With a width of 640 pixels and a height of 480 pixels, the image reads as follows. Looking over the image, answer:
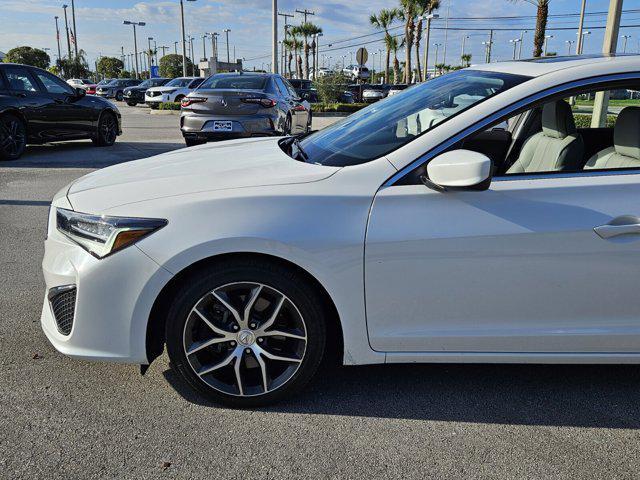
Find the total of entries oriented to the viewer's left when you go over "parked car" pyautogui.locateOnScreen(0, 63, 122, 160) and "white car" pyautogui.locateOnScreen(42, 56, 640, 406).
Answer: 1

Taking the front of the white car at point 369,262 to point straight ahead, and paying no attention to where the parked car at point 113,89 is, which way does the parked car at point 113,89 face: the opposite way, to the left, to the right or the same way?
to the left

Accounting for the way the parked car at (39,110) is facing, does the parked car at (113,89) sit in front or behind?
in front

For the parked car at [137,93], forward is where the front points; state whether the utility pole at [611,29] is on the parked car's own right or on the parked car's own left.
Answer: on the parked car's own left

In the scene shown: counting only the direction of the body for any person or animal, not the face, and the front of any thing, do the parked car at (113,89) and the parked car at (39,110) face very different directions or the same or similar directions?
very different directions

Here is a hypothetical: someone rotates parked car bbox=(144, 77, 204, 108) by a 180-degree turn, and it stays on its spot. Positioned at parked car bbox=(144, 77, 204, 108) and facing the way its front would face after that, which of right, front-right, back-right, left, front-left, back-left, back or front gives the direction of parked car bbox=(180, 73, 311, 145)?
back-right

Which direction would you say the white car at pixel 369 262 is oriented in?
to the viewer's left

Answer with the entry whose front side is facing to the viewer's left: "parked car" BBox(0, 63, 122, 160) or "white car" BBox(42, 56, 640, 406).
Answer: the white car

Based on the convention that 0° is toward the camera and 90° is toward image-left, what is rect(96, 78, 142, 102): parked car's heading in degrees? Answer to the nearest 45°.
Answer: approximately 45°

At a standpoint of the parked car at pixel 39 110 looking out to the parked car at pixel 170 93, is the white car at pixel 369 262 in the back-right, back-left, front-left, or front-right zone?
back-right

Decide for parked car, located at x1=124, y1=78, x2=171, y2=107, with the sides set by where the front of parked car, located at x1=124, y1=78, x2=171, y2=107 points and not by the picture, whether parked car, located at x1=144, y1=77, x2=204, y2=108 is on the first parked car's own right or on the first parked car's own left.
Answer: on the first parked car's own left

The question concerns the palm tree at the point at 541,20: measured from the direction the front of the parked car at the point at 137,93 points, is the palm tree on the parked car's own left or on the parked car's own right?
on the parked car's own left

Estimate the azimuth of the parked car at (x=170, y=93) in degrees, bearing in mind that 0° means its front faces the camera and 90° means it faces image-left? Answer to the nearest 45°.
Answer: approximately 45°
